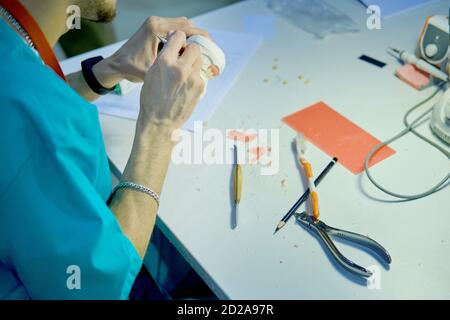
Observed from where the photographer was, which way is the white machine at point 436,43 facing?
facing the viewer and to the left of the viewer
